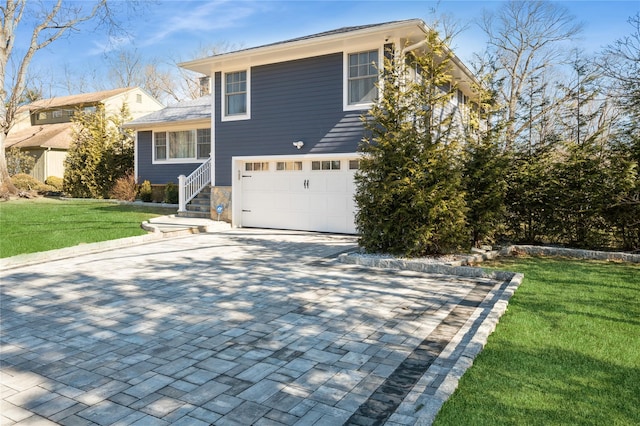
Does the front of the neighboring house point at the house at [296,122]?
no

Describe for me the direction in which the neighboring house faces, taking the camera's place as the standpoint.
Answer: facing the viewer and to the left of the viewer

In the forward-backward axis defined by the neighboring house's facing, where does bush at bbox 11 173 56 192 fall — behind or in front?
in front

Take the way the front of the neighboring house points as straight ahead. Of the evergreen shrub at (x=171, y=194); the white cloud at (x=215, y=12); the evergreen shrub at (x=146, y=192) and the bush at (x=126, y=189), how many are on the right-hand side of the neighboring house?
0

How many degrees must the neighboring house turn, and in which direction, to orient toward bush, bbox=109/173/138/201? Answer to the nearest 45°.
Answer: approximately 45° to its left

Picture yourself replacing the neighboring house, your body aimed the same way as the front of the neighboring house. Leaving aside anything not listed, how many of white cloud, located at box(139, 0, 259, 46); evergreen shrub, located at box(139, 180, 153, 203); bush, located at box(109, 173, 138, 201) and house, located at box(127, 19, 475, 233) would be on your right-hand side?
0

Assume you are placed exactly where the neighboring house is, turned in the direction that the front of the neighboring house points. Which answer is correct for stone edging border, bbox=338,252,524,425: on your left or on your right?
on your left

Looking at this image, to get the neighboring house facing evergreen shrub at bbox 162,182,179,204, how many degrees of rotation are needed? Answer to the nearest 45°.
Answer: approximately 45° to its left

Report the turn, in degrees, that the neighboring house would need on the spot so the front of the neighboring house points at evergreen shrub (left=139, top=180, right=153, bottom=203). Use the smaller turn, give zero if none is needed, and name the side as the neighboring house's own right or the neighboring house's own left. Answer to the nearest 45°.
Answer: approximately 45° to the neighboring house's own left
